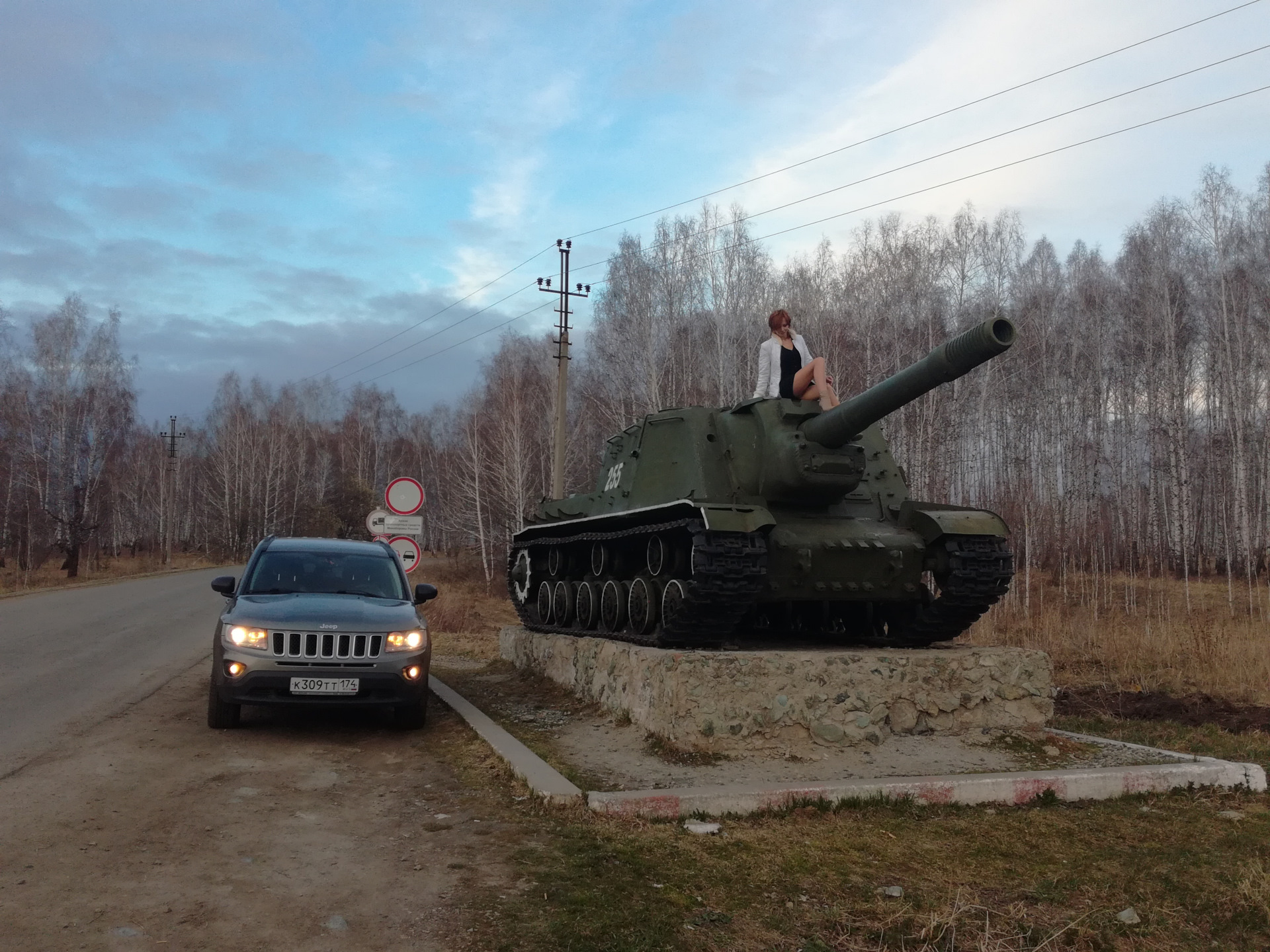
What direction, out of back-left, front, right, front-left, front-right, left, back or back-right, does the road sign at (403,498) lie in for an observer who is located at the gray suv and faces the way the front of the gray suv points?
back

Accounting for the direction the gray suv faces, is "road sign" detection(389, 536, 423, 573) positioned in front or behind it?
behind

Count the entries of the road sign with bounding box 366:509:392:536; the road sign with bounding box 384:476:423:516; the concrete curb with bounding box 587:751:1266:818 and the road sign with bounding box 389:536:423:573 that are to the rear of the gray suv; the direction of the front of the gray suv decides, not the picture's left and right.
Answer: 3

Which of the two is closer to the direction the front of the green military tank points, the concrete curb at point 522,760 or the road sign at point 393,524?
the concrete curb

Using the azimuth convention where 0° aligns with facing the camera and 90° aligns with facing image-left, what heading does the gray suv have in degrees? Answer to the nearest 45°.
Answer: approximately 0°

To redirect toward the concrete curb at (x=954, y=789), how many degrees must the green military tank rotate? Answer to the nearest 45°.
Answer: approximately 45° to its right

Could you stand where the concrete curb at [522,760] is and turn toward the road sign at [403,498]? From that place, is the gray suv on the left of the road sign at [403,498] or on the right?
left

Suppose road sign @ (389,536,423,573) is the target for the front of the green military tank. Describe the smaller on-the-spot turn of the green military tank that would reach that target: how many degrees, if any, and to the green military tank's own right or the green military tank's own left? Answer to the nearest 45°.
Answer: approximately 180°

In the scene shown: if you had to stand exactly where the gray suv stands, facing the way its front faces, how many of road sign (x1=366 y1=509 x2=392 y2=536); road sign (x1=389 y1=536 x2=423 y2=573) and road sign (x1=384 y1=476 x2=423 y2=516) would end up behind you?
3

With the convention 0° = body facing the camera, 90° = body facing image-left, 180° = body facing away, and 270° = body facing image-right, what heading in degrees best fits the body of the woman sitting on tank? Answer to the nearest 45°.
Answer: approximately 315°

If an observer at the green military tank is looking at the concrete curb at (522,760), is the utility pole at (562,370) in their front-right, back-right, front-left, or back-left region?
back-right

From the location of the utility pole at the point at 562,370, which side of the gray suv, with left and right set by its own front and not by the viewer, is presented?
back
